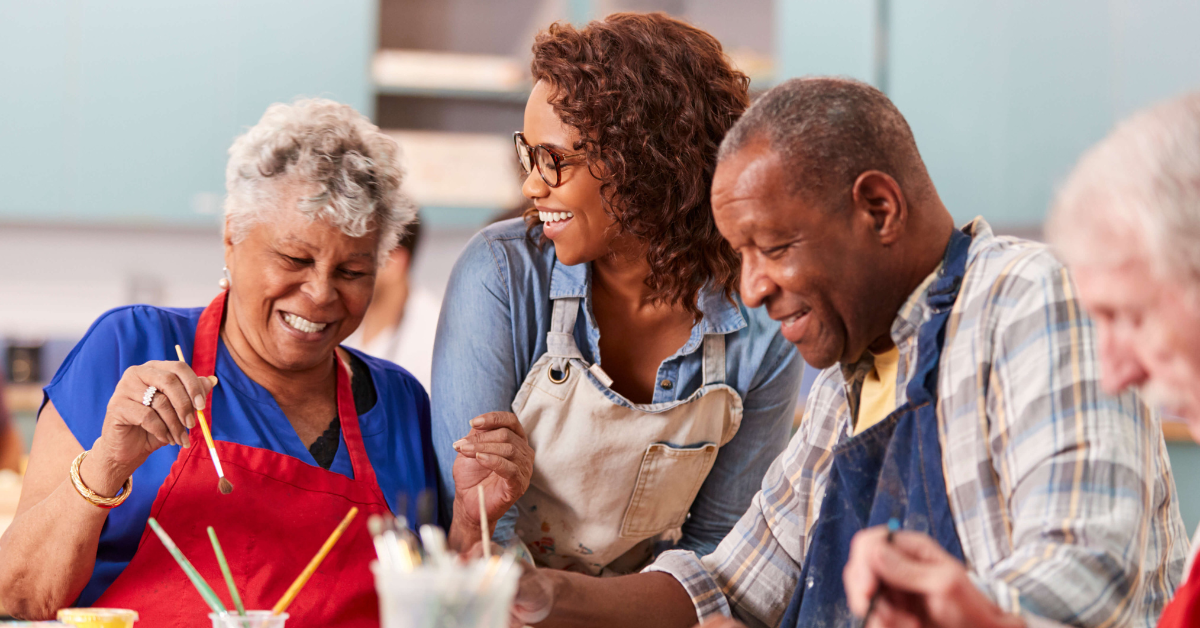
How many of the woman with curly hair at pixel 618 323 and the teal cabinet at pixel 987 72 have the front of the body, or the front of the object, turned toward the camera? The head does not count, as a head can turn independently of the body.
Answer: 2

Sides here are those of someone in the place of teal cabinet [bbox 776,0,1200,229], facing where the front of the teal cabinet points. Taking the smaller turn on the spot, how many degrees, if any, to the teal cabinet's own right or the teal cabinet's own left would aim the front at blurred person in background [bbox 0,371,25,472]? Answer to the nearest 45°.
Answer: approximately 45° to the teal cabinet's own right

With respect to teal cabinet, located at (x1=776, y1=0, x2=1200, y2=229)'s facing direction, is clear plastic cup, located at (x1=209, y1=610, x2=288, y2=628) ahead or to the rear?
ahead

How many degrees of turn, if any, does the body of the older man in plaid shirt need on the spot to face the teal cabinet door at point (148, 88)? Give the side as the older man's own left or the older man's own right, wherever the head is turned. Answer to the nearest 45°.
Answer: approximately 90° to the older man's own right

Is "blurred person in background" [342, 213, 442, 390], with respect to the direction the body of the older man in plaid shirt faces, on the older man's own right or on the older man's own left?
on the older man's own right

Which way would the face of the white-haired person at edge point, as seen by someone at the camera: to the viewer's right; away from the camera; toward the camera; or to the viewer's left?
to the viewer's left

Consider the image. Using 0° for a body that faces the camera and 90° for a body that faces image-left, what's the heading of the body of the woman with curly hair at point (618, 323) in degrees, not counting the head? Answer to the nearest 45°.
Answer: approximately 0°

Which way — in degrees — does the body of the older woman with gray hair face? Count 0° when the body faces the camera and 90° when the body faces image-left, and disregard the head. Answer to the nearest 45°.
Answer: approximately 315°

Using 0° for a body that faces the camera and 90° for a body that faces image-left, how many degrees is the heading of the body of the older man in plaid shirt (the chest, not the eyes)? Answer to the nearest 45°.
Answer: approximately 45°

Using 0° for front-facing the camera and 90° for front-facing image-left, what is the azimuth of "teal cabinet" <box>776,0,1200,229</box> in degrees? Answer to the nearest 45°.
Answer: approximately 0°
